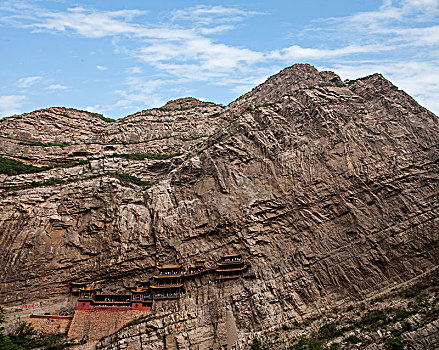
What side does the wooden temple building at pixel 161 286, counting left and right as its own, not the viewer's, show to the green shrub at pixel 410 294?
left

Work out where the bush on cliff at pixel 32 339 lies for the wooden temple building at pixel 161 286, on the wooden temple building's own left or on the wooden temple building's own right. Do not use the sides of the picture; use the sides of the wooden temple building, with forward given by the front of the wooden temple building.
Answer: on the wooden temple building's own right

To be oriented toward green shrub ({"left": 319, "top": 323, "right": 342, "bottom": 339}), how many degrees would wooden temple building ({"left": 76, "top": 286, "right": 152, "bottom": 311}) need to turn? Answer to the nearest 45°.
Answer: approximately 45° to its left

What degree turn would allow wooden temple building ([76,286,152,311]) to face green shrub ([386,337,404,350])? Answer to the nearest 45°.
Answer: approximately 45° to its left

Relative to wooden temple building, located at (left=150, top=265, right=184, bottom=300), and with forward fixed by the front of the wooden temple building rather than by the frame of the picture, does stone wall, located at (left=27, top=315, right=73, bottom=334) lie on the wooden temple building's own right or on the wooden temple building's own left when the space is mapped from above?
on the wooden temple building's own right

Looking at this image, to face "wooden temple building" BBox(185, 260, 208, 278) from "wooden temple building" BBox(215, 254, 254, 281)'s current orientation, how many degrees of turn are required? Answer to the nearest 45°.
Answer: approximately 90° to its right

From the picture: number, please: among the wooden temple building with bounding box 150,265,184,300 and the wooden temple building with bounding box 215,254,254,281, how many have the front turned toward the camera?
2

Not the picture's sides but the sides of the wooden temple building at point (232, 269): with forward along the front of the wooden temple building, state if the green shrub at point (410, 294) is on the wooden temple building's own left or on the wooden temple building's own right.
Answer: on the wooden temple building's own left

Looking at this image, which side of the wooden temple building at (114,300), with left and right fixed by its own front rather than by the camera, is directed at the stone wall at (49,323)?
right
